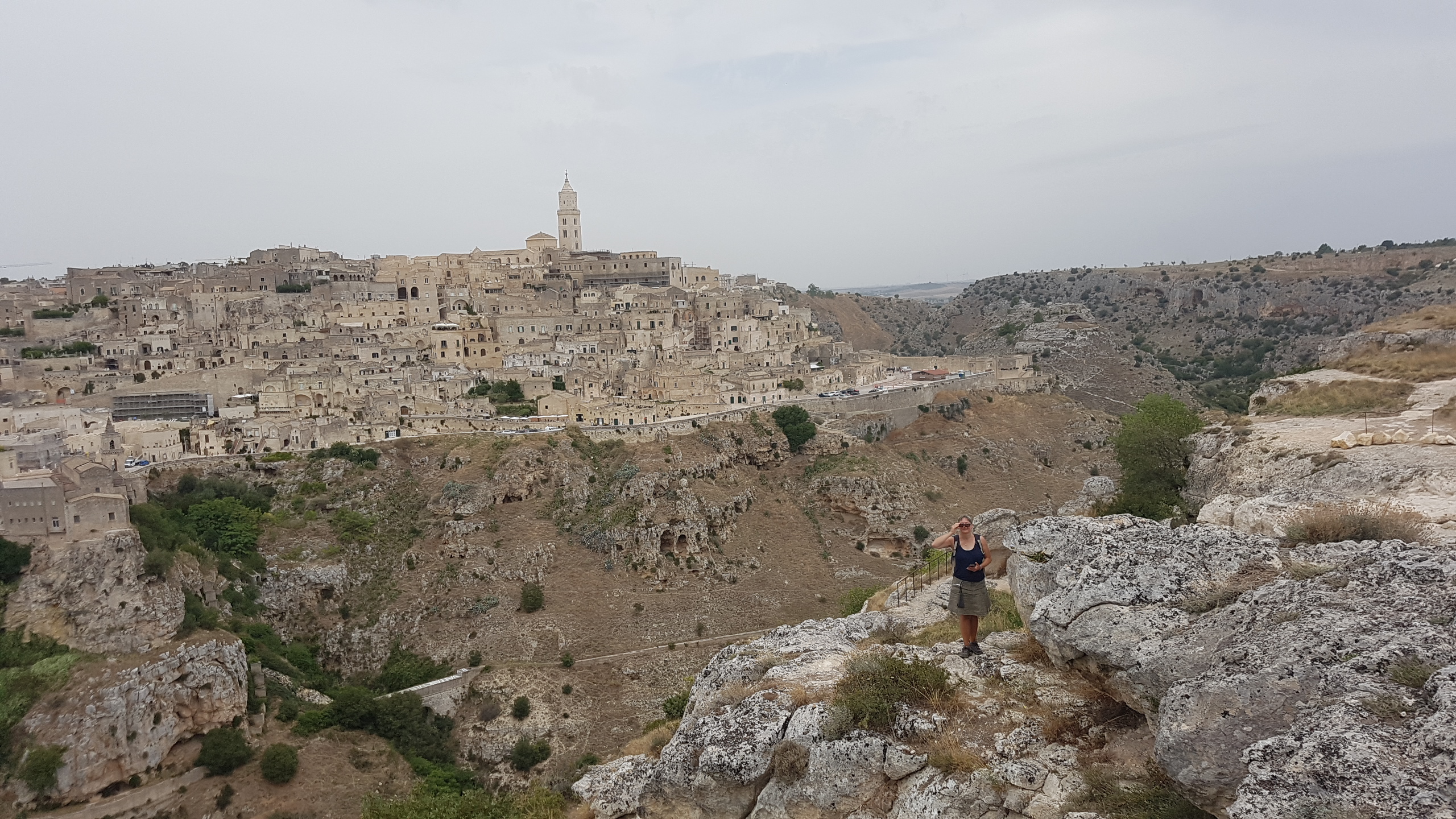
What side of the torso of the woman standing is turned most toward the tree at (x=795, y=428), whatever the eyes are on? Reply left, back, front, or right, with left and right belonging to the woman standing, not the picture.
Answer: back

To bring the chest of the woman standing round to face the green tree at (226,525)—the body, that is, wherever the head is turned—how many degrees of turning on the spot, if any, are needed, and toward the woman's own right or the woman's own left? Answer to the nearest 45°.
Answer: approximately 135° to the woman's own right

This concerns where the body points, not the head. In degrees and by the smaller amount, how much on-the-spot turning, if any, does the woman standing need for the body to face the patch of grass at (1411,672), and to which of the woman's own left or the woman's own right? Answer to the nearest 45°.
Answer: approximately 45° to the woman's own left

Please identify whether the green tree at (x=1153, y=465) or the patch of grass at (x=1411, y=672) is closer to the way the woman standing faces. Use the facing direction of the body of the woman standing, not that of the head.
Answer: the patch of grass

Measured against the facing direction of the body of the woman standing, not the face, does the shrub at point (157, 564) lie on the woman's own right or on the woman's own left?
on the woman's own right

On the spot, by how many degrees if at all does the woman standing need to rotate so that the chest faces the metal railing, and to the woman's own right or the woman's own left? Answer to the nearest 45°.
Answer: approximately 180°

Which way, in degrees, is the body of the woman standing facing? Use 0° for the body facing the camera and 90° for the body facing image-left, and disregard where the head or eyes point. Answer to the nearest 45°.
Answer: approximately 0°

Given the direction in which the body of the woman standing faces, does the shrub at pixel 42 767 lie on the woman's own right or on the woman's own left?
on the woman's own right
